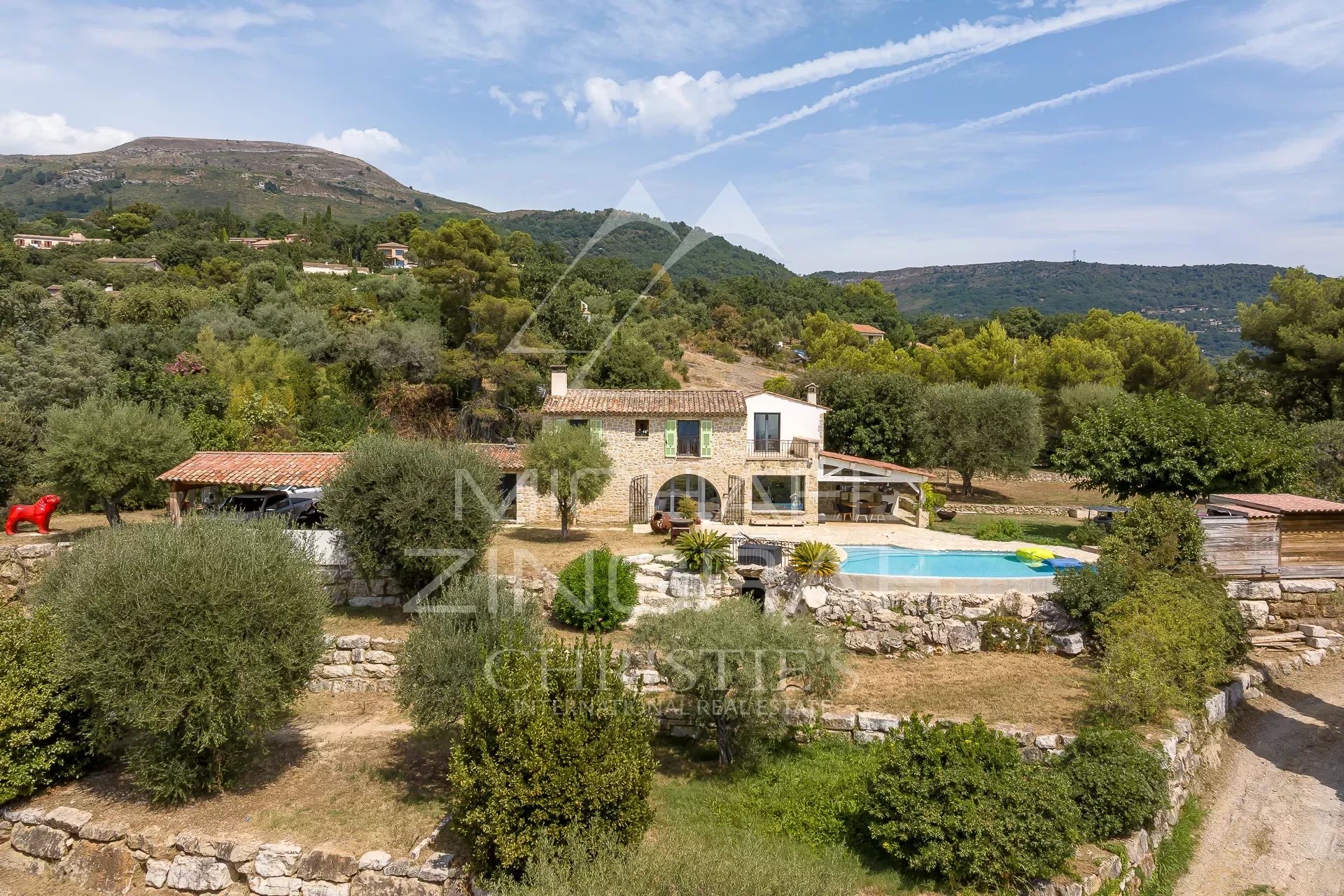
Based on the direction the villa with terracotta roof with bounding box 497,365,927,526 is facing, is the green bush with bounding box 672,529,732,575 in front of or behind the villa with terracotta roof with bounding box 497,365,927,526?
in front

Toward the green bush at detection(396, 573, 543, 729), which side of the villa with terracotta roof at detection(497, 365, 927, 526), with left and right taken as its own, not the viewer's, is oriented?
front

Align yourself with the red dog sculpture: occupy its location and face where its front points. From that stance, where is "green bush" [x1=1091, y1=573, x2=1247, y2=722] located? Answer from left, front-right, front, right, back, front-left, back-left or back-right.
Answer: front-right

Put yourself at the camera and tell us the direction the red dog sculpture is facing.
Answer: facing to the right of the viewer

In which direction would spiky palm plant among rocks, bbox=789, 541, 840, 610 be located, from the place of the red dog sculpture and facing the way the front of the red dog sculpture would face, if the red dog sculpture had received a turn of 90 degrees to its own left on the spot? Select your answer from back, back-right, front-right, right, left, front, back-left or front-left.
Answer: back-right

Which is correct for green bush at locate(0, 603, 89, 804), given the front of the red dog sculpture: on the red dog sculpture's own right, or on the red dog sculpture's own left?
on the red dog sculpture's own right

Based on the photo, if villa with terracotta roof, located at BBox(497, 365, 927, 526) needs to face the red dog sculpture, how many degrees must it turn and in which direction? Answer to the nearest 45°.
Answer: approximately 90° to its right

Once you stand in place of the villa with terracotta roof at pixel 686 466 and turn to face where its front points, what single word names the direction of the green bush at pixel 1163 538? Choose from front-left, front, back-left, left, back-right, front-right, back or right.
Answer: front-left

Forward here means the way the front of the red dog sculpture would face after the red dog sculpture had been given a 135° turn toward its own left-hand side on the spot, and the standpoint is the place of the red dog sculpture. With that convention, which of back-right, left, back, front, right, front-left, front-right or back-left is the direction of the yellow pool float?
back

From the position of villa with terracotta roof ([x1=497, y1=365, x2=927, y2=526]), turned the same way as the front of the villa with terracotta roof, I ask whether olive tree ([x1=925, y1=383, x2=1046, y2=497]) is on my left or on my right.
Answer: on my left

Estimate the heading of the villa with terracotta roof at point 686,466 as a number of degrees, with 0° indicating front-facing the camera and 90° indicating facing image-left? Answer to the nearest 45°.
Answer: approximately 0°
